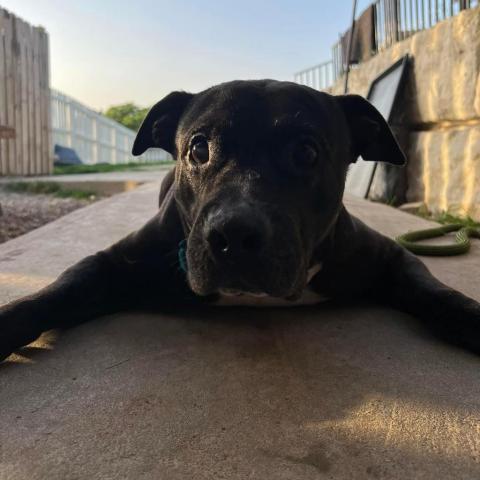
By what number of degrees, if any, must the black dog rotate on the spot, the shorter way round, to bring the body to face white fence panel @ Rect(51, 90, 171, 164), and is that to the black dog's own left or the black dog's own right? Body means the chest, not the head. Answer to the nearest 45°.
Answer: approximately 180°

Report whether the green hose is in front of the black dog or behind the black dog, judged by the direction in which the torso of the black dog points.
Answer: behind

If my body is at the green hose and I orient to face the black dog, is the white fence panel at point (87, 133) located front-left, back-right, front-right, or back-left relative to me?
back-right

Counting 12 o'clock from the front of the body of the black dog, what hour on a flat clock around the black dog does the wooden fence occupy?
The wooden fence is roughly at 5 o'clock from the black dog.

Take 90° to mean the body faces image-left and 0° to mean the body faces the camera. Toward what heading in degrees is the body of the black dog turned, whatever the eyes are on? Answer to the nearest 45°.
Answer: approximately 0°

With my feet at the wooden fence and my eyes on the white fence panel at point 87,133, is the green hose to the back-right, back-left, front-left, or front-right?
back-right
